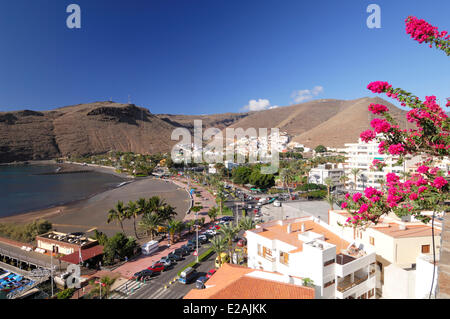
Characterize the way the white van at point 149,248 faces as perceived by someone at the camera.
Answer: facing the viewer and to the left of the viewer

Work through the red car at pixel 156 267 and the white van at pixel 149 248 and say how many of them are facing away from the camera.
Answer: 0

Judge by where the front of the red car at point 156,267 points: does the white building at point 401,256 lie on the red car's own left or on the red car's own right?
on the red car's own left

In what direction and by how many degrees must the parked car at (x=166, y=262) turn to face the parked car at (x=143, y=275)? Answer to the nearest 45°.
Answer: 0° — it already faces it

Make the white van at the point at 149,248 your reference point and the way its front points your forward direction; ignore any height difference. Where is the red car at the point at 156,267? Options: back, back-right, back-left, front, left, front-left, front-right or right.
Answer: front-left

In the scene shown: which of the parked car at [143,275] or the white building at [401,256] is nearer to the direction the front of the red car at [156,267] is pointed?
the parked car

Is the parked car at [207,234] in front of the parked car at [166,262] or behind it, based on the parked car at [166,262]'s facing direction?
behind
